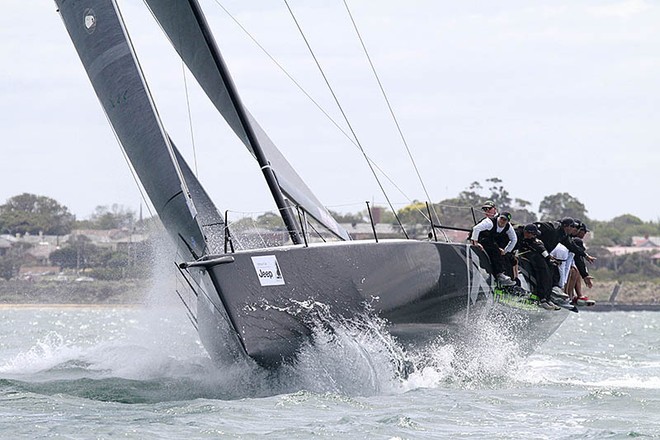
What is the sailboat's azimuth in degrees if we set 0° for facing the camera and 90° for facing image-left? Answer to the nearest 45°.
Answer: approximately 45°

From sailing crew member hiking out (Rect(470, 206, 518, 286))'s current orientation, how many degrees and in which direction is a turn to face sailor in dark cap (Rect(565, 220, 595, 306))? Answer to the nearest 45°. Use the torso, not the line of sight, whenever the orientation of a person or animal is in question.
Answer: approximately 90° to their left

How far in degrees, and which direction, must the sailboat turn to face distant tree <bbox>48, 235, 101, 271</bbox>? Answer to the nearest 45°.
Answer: approximately 135° to its right

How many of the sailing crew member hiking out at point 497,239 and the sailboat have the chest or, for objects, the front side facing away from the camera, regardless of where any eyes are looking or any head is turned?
0

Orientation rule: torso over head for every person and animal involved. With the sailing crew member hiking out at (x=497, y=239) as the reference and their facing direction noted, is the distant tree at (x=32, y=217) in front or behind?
behind

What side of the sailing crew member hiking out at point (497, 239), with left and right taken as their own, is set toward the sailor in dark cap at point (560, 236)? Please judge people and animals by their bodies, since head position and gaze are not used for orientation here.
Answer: left

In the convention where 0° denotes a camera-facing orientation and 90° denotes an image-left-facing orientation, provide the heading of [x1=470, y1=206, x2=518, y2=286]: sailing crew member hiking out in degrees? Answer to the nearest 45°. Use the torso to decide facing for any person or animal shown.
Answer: approximately 315°

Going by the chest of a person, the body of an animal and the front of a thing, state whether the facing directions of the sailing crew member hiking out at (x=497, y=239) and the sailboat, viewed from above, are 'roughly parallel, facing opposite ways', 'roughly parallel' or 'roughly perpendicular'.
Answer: roughly perpendicular
